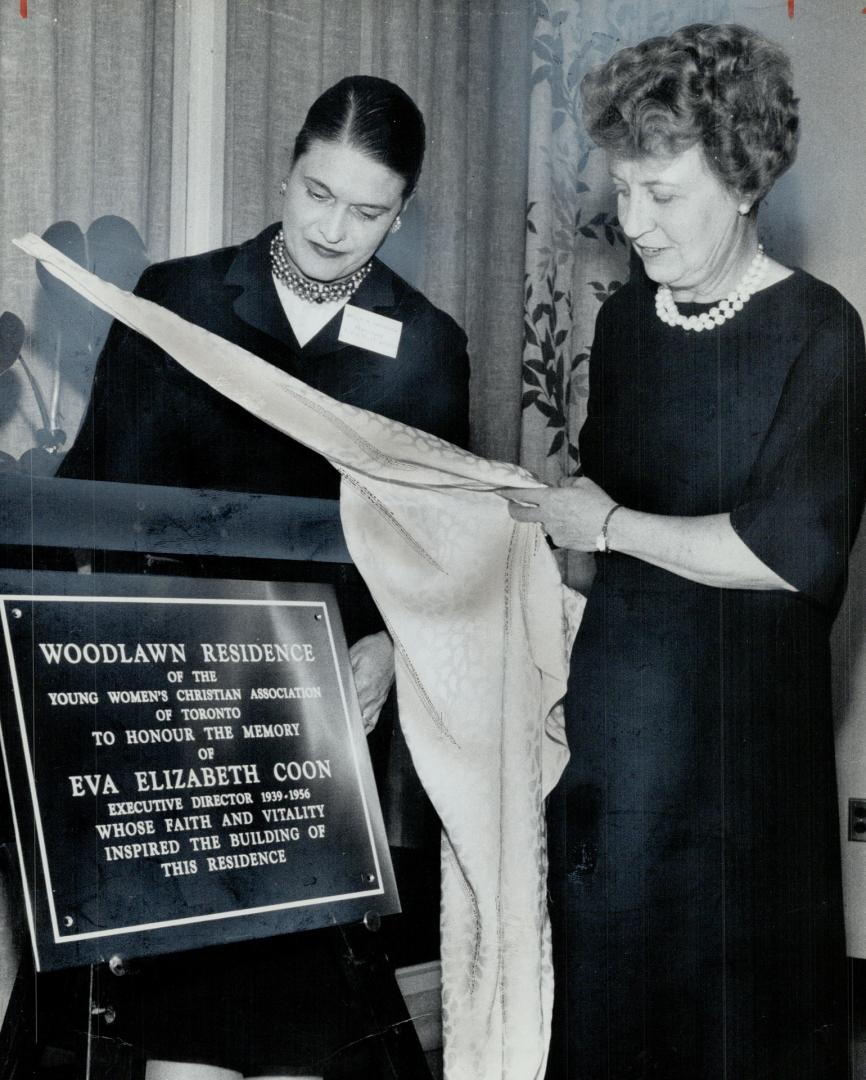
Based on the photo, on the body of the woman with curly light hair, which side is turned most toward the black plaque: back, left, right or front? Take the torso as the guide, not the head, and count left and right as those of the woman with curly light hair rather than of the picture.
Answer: front

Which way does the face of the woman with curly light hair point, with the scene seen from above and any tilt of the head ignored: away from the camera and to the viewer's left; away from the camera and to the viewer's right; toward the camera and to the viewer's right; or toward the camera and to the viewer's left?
toward the camera and to the viewer's left

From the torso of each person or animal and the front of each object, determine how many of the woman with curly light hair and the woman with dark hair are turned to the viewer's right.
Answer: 0

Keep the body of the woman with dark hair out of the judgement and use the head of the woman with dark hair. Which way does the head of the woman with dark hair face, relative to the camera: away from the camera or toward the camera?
toward the camera

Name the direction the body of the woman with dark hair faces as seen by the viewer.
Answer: toward the camera
